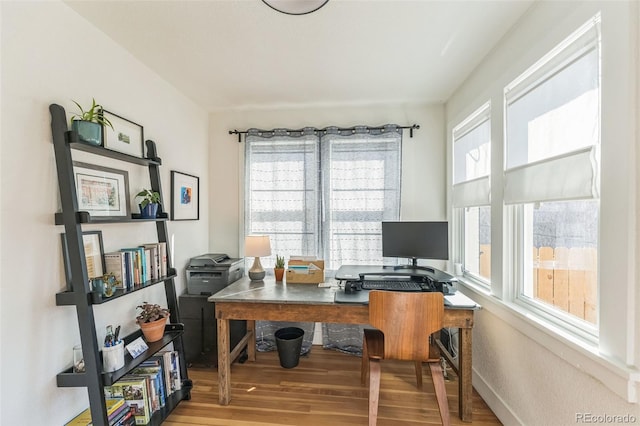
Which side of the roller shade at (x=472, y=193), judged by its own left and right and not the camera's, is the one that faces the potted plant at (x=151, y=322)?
front

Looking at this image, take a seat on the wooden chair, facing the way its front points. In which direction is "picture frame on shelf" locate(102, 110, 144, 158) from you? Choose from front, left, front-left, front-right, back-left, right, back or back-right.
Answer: left

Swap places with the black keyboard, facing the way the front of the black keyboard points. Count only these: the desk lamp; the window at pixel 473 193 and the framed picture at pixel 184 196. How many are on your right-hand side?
2

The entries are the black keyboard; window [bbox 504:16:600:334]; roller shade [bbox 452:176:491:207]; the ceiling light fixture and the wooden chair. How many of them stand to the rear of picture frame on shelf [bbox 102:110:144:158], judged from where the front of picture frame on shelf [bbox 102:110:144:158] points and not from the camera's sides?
0

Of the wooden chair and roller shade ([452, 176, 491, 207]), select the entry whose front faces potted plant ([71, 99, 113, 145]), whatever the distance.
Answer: the roller shade

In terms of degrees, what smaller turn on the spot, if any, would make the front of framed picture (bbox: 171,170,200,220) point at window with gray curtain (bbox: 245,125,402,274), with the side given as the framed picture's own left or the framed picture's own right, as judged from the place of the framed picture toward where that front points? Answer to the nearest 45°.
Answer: approximately 45° to the framed picture's own left

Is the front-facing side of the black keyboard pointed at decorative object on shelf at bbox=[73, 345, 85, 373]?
no

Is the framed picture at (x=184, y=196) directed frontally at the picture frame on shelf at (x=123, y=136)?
no

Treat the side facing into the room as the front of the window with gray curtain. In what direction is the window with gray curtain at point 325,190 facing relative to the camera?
toward the camera

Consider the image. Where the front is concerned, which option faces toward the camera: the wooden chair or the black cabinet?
the black cabinet

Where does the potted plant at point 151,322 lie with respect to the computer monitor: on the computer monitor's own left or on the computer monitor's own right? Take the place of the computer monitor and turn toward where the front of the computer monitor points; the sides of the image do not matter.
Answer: on the computer monitor's own right

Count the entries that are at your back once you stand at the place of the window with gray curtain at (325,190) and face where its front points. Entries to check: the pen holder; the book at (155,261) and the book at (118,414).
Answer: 0

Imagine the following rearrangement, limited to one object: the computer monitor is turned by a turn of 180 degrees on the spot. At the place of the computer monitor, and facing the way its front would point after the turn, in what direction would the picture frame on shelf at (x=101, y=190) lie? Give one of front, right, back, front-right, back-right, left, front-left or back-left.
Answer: back-left

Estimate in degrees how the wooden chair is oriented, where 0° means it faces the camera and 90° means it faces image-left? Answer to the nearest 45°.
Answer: approximately 180°

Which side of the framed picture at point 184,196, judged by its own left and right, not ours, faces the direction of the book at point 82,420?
right

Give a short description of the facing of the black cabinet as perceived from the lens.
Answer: facing the viewer

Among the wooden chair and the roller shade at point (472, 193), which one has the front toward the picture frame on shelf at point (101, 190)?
the roller shade

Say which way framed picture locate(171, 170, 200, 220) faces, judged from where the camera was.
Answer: facing the viewer and to the right of the viewer

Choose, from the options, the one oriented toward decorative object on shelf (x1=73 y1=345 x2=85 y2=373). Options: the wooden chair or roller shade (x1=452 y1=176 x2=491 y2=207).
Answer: the roller shade

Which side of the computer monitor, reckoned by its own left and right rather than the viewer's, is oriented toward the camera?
front
